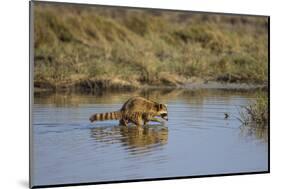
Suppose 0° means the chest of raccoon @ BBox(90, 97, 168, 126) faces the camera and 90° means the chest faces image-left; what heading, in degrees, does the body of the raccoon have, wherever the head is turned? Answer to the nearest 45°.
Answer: approximately 270°
